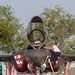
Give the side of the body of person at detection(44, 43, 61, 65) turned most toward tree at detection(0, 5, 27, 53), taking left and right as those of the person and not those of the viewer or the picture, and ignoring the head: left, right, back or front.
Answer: right
